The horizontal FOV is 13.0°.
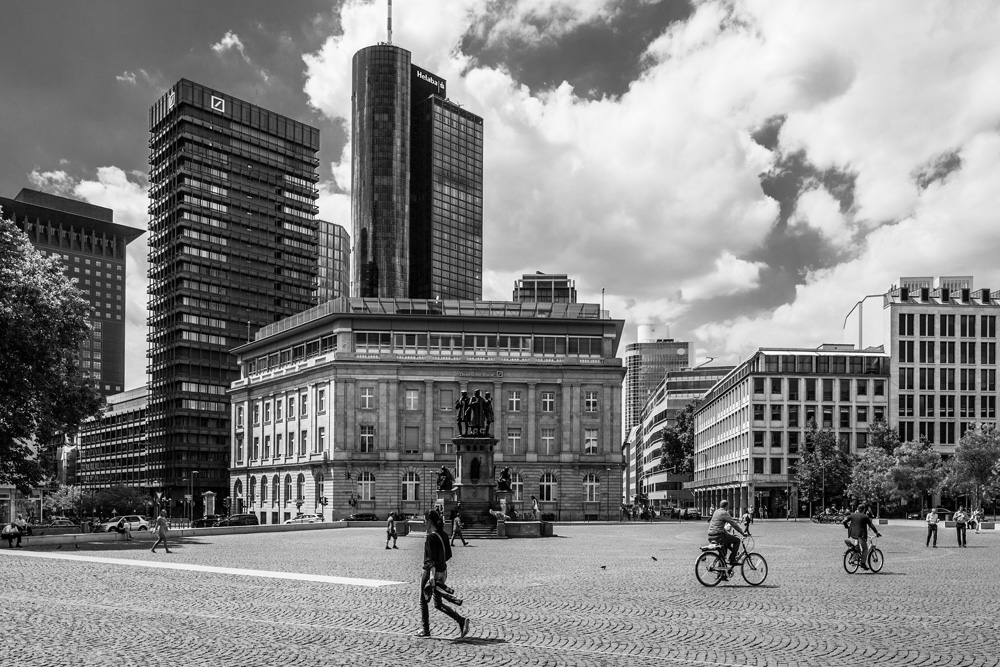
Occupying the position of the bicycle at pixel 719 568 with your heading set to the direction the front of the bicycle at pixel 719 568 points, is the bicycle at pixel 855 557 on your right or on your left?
on your left

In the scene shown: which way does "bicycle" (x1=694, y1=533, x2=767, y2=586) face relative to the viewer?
to the viewer's right

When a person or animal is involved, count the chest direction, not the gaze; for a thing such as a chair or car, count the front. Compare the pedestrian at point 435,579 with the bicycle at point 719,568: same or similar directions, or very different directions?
very different directions
